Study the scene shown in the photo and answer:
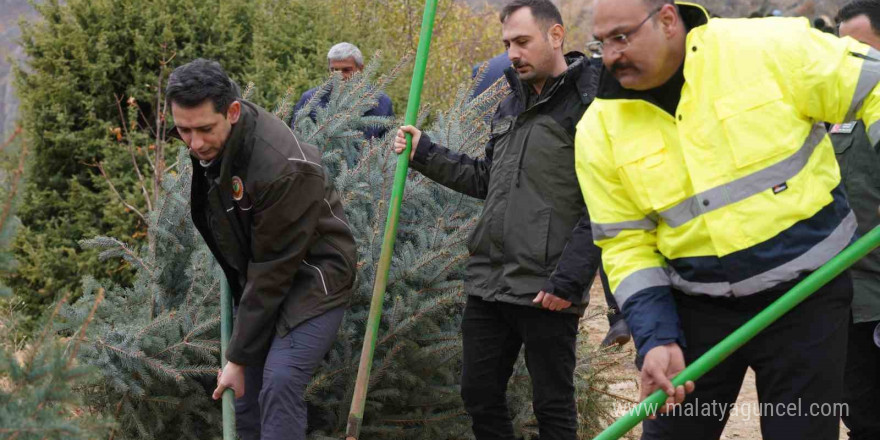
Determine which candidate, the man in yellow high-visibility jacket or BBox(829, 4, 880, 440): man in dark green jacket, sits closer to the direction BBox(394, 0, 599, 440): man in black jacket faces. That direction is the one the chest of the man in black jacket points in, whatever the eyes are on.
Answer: the man in yellow high-visibility jacket

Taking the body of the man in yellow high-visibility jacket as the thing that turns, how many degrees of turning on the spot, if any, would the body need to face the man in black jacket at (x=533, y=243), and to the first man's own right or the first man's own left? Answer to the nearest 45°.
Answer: approximately 90° to the first man's own right

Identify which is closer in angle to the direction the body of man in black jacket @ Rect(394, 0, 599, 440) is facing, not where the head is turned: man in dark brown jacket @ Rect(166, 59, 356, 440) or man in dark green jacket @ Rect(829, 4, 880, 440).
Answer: the man in dark brown jacket

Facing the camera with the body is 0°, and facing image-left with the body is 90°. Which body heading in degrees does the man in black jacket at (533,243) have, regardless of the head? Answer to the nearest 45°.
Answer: approximately 45°

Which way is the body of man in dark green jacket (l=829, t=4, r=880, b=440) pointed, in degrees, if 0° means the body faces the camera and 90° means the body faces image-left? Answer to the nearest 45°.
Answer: approximately 45°
